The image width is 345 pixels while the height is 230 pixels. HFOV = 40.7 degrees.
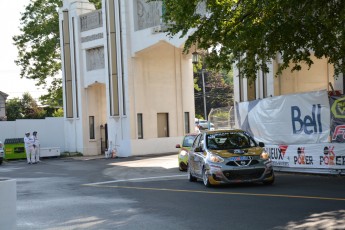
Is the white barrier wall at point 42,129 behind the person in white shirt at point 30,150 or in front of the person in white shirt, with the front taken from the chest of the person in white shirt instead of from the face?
behind

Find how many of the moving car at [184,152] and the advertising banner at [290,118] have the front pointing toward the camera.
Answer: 2

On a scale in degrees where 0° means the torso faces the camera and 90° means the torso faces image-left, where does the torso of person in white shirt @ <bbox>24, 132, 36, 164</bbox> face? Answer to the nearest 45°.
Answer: approximately 0°

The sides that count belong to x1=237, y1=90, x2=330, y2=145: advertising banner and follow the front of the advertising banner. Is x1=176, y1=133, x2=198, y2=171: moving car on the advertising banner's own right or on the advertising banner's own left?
on the advertising banner's own right

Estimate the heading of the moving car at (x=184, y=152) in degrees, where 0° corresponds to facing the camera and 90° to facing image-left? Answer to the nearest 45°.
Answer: approximately 0°

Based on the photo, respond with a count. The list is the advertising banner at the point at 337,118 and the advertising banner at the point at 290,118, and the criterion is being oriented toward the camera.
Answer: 2
